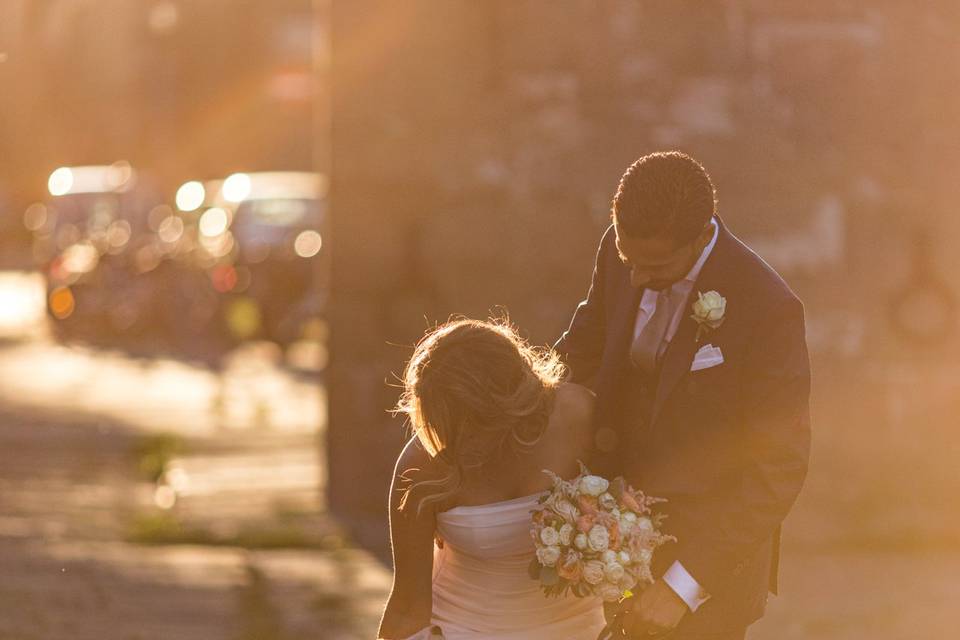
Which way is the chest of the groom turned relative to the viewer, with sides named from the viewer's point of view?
facing the viewer and to the left of the viewer

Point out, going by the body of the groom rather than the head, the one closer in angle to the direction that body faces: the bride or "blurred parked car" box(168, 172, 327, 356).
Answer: the bride

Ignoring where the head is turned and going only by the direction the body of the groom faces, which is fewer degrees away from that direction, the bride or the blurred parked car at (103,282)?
the bride

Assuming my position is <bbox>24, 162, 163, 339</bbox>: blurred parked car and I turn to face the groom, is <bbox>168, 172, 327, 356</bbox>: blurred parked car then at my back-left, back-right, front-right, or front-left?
front-left

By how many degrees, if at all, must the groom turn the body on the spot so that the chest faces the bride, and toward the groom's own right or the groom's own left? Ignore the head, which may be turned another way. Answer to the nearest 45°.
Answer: approximately 45° to the groom's own right

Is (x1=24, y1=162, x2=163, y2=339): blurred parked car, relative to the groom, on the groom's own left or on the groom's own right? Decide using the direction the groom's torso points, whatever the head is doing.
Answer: on the groom's own right
